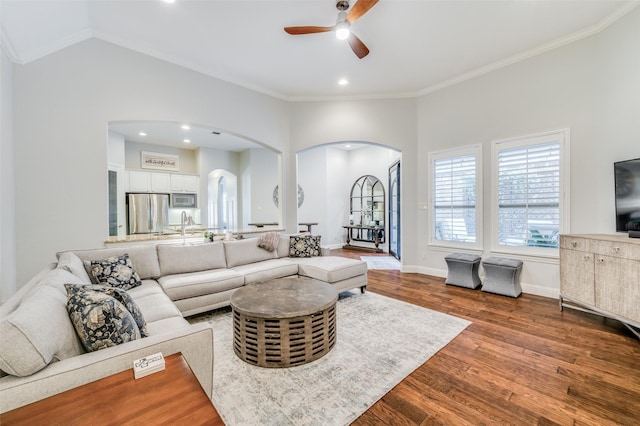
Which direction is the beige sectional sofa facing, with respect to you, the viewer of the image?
facing the viewer and to the right of the viewer

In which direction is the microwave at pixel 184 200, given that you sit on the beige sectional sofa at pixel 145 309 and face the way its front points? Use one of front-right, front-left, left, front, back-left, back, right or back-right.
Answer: back-left

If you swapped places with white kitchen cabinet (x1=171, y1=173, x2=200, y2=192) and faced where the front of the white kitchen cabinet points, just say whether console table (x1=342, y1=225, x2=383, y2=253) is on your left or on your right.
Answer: on your left

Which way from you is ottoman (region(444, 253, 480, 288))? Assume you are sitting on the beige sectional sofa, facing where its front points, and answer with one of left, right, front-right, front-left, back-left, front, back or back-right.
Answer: front-left

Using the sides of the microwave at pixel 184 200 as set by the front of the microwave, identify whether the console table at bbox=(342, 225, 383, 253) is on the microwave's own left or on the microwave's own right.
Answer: on the microwave's own left

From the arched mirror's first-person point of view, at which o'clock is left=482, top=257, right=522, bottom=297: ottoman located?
The ottoman is roughly at 11 o'clock from the arched mirror.

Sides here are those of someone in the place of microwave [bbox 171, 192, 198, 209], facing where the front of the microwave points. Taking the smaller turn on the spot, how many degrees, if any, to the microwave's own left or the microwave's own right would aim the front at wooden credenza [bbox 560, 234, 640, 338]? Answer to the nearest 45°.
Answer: approximately 45° to the microwave's own left
